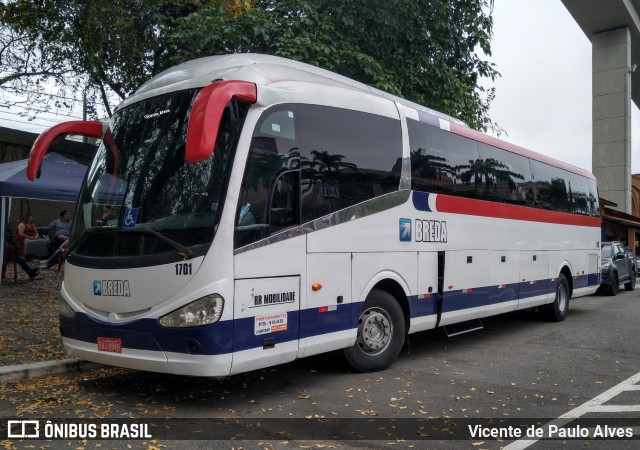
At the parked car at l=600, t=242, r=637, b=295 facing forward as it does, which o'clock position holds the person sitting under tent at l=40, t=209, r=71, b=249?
The person sitting under tent is roughly at 12 o'clock from the parked car.

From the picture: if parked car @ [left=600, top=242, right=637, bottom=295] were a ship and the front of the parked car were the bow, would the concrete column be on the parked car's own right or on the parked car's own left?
on the parked car's own right

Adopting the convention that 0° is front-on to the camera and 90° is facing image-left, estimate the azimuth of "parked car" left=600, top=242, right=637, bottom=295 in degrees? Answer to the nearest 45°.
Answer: approximately 45°

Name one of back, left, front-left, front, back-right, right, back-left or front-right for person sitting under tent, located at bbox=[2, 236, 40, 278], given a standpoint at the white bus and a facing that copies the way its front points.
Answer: right

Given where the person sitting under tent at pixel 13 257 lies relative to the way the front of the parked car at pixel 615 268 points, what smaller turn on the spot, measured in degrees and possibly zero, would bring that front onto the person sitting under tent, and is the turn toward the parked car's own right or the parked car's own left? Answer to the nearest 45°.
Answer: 0° — it already faces them

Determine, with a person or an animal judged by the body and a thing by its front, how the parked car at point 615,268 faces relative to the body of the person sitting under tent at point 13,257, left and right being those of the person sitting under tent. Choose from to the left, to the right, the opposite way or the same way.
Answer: the opposite way

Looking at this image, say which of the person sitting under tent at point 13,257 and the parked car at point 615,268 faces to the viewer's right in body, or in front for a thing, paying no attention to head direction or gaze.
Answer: the person sitting under tent
